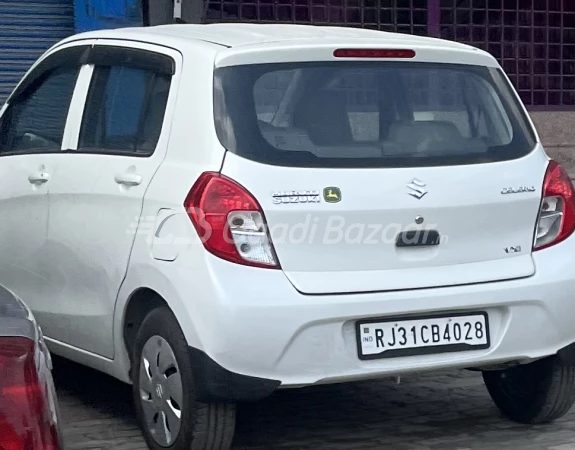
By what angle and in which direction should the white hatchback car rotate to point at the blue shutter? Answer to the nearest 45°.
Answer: approximately 45° to its right

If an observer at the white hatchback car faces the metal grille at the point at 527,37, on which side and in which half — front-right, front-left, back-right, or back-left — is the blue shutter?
front-left

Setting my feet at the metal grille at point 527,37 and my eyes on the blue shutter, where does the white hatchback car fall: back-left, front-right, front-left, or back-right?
front-left

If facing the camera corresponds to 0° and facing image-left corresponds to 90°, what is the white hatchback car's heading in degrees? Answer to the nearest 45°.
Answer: approximately 135°

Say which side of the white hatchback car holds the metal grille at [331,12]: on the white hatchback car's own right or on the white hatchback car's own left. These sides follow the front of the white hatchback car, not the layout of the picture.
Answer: on the white hatchback car's own right

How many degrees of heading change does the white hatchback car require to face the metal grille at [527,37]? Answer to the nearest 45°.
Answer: approximately 45° to its right

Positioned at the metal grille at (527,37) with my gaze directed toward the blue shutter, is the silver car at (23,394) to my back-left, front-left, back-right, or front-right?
front-left

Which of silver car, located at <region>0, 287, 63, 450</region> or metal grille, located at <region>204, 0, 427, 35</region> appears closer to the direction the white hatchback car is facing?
the metal grille

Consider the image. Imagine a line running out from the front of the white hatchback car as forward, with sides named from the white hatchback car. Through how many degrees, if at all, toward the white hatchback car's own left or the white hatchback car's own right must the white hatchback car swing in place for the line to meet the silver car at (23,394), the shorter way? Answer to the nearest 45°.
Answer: approximately 135° to the white hatchback car's own left
